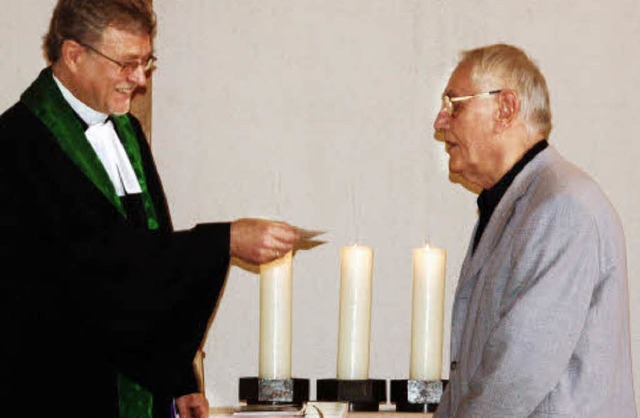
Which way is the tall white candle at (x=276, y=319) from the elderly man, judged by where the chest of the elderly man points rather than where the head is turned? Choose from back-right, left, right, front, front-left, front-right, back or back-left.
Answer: front-right

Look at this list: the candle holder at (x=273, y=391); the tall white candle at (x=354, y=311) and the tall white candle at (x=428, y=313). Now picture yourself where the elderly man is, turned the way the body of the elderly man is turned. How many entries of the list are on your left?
0

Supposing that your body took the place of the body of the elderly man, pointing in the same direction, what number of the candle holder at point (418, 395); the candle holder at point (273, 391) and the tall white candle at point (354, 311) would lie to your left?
0

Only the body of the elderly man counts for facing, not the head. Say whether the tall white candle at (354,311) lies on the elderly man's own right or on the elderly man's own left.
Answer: on the elderly man's own right

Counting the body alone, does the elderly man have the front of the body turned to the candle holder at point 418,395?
no

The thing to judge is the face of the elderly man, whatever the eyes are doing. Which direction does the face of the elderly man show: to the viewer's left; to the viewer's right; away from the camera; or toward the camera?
to the viewer's left

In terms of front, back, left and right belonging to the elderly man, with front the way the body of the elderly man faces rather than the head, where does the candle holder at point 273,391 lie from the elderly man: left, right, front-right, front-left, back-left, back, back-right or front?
front-right

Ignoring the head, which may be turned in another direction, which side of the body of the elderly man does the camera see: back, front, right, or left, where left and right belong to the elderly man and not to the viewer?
left

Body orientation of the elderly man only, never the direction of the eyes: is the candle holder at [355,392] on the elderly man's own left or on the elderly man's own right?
on the elderly man's own right
